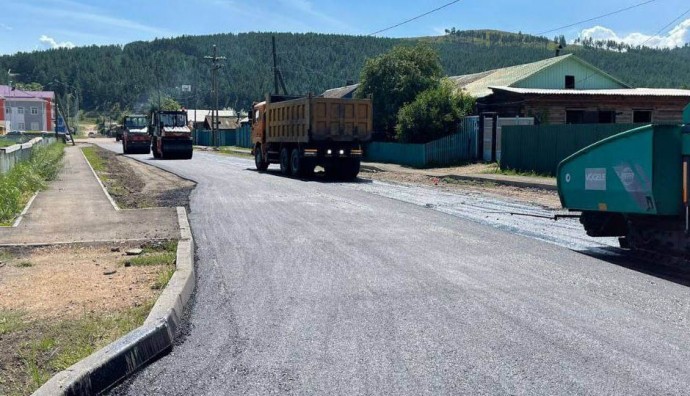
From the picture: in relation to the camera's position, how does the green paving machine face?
facing away from the viewer and to the left of the viewer

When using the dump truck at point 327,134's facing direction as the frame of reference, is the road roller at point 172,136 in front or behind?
in front

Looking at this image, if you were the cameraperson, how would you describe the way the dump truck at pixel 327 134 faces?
facing away from the viewer and to the left of the viewer

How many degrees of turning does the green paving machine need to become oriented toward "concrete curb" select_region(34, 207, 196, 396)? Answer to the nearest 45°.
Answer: approximately 90° to its left

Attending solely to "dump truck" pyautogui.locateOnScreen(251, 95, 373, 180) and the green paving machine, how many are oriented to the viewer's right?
0

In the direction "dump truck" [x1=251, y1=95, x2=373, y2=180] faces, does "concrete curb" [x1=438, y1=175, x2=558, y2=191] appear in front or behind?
behind

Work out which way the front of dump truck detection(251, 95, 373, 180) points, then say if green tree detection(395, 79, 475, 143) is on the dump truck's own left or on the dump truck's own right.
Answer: on the dump truck's own right

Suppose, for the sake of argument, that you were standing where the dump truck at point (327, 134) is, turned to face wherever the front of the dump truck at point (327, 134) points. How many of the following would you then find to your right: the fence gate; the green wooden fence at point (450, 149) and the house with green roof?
3

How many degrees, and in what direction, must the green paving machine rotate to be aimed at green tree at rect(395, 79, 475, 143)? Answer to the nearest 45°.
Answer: approximately 45° to its right
